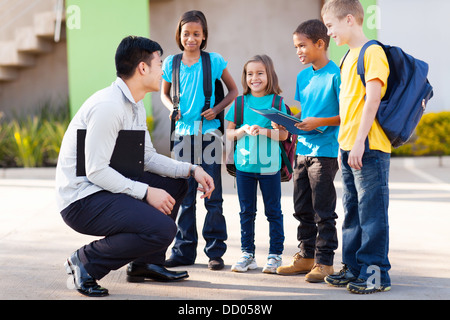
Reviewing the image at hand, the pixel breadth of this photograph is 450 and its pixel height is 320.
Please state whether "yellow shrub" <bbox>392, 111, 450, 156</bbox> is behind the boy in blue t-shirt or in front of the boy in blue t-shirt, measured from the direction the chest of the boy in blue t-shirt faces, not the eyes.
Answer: behind

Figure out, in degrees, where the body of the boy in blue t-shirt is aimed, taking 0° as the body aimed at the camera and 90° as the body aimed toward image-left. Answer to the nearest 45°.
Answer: approximately 45°

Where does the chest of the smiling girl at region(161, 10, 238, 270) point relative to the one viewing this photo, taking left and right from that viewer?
facing the viewer

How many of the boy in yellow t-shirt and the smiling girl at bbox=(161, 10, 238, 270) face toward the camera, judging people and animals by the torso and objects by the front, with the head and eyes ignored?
1

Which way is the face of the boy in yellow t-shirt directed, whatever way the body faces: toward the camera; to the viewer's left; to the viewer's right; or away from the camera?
to the viewer's left

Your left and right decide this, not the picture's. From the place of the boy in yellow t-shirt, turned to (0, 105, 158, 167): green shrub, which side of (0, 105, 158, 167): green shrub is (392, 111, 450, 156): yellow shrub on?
right

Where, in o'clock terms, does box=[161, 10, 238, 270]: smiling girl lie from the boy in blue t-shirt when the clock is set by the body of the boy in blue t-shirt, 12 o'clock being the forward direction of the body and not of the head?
The smiling girl is roughly at 2 o'clock from the boy in blue t-shirt.

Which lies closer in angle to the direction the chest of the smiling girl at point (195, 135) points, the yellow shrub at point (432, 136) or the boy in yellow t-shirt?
the boy in yellow t-shirt

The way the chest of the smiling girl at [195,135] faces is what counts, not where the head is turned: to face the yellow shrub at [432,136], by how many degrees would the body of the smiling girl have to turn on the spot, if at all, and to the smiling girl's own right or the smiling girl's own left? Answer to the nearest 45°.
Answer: approximately 135° to the smiling girl's own left

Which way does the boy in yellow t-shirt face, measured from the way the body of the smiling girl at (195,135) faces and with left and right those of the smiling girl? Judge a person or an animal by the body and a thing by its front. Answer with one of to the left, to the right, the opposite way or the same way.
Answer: to the right

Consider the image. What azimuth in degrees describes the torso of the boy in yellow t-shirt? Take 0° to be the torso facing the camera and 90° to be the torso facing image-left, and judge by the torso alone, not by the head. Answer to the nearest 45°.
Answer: approximately 90°

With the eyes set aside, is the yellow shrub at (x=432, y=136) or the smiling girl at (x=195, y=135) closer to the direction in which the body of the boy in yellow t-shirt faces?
the smiling girl

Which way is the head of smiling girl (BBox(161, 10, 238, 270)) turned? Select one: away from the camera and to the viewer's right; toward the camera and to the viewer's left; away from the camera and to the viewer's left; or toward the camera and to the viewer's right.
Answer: toward the camera and to the viewer's left
